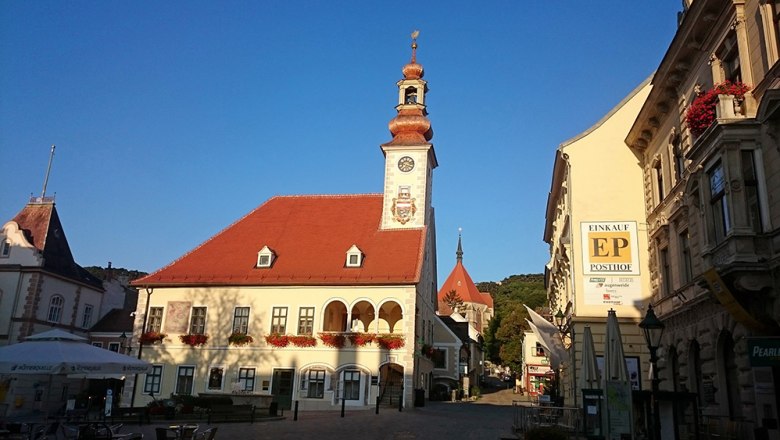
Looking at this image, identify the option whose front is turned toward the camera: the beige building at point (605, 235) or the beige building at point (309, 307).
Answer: the beige building at point (309, 307)

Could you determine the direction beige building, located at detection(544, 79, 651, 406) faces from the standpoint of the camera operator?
facing to the left of the viewer

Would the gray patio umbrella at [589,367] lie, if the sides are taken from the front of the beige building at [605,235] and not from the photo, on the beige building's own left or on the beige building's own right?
on the beige building's own left

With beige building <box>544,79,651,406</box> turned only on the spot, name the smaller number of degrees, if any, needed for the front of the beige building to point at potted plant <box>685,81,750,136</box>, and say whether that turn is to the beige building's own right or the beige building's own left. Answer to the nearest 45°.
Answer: approximately 90° to the beige building's own left

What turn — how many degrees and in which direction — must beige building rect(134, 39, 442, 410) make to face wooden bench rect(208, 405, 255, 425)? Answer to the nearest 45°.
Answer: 0° — it already faces it

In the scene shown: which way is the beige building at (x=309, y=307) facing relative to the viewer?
toward the camera

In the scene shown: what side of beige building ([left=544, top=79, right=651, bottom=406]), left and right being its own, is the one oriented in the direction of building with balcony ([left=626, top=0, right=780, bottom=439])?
left

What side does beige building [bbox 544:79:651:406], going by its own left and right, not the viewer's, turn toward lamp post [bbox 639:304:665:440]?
left

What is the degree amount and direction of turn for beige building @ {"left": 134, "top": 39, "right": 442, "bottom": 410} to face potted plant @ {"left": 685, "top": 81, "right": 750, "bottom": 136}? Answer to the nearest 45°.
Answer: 0° — it already faces it

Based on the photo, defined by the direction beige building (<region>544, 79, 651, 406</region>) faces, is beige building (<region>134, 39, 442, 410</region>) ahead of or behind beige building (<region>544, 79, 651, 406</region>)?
ahead

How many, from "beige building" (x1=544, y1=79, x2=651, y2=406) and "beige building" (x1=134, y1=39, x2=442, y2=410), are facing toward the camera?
1

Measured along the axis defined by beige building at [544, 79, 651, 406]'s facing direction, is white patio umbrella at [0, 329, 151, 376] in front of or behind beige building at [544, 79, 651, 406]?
in front

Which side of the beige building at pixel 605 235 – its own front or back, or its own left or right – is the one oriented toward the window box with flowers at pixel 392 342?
front

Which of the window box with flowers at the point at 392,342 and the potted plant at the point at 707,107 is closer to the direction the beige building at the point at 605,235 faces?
the window box with flowers

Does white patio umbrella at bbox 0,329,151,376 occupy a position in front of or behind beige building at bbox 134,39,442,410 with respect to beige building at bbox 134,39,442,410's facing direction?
in front
